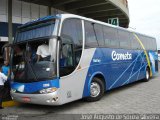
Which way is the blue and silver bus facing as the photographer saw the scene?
facing the viewer and to the left of the viewer

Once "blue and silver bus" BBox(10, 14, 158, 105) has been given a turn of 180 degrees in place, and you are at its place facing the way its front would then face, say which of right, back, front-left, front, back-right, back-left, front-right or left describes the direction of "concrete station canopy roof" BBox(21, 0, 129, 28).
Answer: front-left
